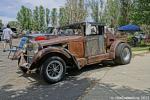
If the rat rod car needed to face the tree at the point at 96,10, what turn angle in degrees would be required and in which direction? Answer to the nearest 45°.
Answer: approximately 135° to its right

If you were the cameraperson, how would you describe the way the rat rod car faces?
facing the viewer and to the left of the viewer

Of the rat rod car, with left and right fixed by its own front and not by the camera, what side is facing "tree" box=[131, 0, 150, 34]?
back

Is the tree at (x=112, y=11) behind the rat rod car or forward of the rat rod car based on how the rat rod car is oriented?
behind

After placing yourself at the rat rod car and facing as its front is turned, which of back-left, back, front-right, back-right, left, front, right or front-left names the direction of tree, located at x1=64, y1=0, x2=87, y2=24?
back-right
